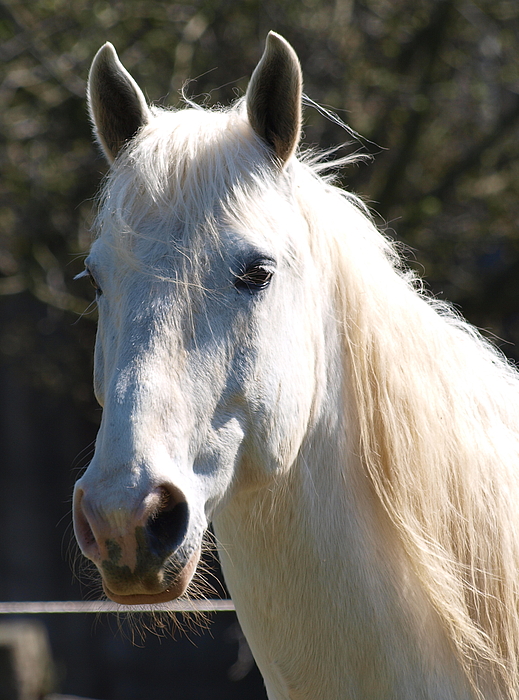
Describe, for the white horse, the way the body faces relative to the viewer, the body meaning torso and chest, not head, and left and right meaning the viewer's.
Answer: facing the viewer and to the left of the viewer
